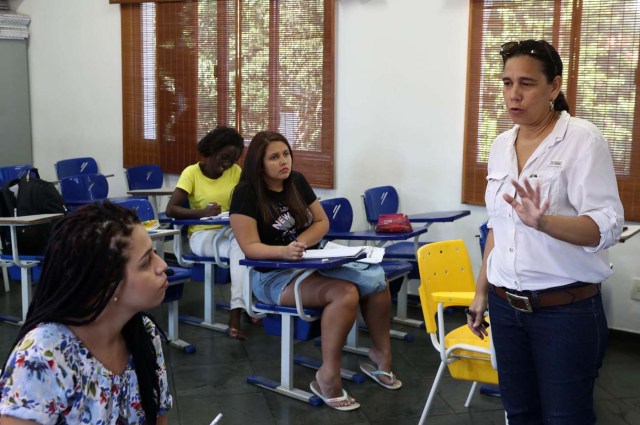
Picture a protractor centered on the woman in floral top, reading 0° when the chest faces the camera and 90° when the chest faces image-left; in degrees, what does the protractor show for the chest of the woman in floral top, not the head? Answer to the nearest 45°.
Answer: approximately 315°

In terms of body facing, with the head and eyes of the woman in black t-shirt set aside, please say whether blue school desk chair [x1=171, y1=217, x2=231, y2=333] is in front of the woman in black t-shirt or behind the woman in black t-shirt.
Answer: behind

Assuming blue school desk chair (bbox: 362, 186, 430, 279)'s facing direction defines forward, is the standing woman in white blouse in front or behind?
in front

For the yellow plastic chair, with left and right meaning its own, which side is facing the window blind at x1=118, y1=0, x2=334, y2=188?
back

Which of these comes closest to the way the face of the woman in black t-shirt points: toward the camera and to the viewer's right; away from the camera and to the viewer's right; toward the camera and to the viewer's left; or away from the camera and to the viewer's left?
toward the camera and to the viewer's right

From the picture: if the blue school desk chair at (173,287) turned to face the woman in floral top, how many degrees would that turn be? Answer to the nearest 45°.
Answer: approximately 45° to its right

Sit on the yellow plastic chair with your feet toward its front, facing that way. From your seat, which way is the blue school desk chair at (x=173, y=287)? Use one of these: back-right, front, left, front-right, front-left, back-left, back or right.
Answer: back

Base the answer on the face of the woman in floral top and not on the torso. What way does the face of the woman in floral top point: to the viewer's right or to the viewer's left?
to the viewer's right

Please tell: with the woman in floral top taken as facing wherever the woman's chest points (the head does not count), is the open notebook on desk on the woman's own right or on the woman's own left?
on the woman's own left
